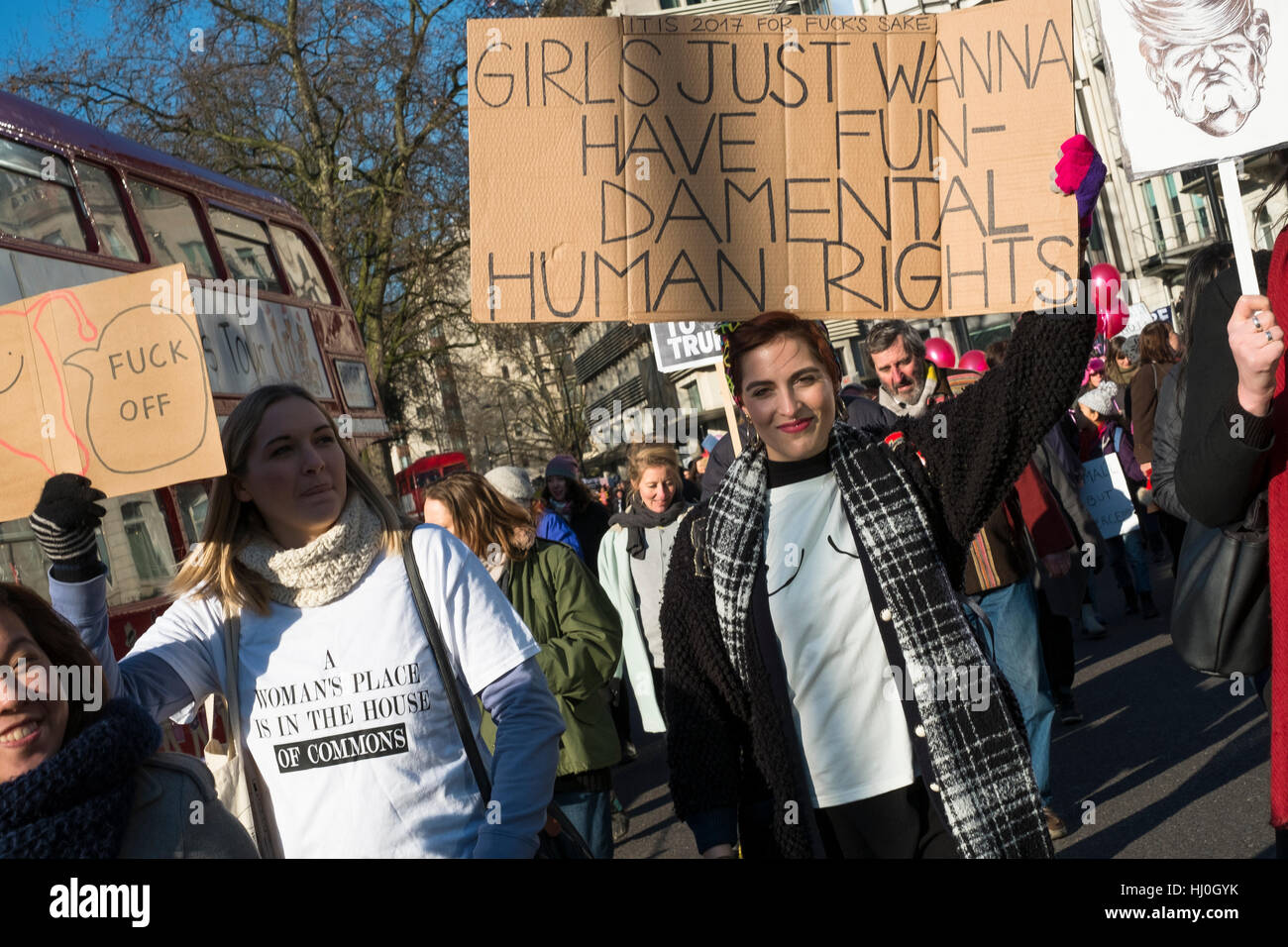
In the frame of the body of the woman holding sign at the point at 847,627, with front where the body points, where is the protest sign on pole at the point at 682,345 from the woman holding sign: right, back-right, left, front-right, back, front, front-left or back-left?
back

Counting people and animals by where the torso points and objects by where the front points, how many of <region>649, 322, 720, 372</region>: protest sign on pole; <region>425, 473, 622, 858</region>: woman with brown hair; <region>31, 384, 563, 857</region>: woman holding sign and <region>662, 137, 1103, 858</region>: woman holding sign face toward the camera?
3

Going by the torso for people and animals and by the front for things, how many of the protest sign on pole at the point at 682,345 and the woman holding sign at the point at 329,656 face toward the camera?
2

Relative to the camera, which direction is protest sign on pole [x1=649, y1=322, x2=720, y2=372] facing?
toward the camera

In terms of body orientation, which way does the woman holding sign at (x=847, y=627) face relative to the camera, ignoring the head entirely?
toward the camera

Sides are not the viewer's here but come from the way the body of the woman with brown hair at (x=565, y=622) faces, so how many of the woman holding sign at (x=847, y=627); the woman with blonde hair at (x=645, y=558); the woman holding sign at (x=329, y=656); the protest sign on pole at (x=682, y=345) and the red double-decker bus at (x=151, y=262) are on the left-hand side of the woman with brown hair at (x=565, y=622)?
2

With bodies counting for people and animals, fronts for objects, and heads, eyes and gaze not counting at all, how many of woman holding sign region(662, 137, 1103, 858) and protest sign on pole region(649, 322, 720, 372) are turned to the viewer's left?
0

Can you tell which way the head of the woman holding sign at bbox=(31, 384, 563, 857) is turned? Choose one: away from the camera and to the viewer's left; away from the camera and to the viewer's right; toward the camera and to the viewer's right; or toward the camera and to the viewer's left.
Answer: toward the camera and to the viewer's right

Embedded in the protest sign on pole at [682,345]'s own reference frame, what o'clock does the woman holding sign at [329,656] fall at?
The woman holding sign is roughly at 12 o'clock from the protest sign on pole.

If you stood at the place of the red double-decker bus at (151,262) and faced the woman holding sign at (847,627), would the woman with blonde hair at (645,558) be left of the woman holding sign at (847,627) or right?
left

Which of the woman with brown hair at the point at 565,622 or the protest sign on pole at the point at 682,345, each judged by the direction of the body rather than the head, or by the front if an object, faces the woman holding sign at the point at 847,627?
the protest sign on pole
